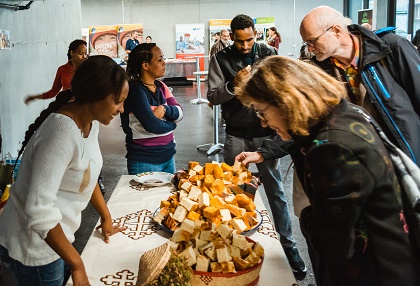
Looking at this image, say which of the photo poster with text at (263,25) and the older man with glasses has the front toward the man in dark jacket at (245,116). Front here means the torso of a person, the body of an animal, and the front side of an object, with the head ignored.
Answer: the photo poster with text

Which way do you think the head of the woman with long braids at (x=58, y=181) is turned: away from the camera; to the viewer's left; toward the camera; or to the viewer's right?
to the viewer's right

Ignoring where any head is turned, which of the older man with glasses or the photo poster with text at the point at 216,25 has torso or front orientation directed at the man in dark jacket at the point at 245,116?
the photo poster with text

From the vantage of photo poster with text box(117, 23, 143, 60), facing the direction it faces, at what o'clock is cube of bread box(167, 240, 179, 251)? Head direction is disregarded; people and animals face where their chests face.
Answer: The cube of bread is roughly at 12 o'clock from the photo poster with text.

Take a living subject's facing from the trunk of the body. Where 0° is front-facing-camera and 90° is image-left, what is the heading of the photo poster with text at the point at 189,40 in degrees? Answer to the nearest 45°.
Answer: approximately 0°

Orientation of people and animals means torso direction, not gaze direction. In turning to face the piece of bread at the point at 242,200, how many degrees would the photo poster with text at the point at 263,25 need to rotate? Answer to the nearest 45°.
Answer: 0° — it already faces it

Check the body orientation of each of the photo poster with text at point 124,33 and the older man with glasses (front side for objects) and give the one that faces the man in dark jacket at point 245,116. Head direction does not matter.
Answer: the photo poster with text

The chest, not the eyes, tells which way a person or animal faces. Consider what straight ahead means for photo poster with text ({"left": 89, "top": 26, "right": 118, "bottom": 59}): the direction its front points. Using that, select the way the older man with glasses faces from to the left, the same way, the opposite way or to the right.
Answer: to the right

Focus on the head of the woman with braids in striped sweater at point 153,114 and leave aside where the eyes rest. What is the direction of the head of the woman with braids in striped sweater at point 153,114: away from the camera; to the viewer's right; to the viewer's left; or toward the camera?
to the viewer's right

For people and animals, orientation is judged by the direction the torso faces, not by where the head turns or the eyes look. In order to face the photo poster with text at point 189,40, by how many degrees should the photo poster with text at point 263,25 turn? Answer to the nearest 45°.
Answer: approximately 90° to its right
